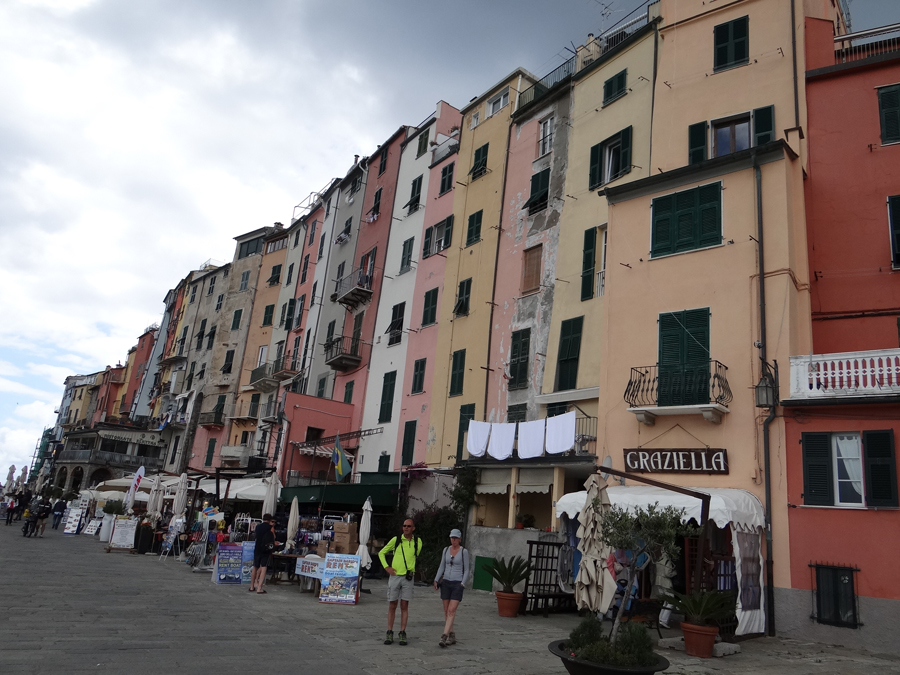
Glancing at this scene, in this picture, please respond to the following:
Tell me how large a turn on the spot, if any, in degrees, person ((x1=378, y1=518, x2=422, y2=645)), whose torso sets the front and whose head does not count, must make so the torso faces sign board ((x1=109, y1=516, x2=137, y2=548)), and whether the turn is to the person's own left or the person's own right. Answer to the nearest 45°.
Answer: approximately 135° to the person's own right

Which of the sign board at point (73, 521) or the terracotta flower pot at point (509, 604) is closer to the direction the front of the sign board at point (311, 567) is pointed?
the terracotta flower pot

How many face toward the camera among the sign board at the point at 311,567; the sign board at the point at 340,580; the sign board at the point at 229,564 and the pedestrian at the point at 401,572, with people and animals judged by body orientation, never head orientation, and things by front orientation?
4

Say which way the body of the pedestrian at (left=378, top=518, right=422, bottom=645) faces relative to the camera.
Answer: toward the camera

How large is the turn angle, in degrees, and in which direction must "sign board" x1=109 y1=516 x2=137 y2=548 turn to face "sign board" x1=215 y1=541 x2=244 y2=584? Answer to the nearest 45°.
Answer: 0° — it already faces it

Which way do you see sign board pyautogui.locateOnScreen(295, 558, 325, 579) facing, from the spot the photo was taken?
facing the viewer

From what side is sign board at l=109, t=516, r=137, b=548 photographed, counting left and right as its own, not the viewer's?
front

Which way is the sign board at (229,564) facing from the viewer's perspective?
toward the camera

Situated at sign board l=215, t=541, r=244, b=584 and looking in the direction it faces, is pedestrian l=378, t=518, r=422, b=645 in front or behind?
in front

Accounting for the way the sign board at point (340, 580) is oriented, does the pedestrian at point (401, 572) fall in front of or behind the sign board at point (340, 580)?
in front

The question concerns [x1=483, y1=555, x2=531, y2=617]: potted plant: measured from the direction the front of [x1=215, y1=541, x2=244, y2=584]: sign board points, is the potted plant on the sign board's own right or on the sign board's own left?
on the sign board's own left

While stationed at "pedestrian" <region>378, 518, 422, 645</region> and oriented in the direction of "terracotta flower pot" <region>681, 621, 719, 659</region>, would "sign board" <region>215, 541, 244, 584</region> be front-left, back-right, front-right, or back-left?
back-left

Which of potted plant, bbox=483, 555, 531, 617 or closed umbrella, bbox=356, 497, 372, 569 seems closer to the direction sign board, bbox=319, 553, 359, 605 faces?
the potted plant

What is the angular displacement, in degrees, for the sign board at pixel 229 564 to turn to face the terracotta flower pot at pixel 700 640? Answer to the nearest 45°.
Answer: approximately 45° to its left

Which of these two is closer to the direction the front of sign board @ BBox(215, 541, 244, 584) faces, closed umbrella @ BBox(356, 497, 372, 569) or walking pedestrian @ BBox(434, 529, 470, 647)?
the walking pedestrian

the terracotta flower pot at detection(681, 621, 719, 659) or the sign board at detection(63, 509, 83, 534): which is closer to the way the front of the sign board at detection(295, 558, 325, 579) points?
the terracotta flower pot
